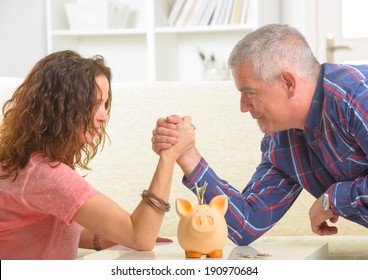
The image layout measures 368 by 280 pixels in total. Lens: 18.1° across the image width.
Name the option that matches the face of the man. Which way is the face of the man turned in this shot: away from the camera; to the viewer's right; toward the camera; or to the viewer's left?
to the viewer's left

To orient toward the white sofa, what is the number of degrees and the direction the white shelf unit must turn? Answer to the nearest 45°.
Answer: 0° — it already faces it

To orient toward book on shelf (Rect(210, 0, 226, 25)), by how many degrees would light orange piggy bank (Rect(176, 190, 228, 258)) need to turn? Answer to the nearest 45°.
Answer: approximately 180°

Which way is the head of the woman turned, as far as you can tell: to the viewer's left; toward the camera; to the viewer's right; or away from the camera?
to the viewer's right

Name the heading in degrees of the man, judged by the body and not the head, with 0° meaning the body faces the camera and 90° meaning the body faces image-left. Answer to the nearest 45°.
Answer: approximately 90°

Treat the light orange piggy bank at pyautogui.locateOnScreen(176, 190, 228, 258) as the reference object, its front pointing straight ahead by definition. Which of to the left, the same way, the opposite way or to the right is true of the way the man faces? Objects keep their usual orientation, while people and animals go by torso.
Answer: to the right

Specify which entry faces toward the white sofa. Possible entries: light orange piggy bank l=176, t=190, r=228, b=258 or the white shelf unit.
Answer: the white shelf unit

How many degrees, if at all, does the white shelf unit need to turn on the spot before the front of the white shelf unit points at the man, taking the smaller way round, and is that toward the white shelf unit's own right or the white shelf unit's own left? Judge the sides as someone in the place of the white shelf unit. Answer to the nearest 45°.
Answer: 0° — it already faces them

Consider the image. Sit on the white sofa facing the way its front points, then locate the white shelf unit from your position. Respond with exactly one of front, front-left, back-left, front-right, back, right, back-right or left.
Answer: back

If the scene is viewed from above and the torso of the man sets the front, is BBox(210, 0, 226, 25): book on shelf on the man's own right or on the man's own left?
on the man's own right

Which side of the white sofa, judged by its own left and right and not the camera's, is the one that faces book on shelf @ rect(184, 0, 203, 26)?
back

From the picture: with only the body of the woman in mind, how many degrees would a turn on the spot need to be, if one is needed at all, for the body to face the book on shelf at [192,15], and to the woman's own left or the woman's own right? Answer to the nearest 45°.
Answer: approximately 90° to the woman's own left

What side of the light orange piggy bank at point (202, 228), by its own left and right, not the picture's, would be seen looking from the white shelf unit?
back

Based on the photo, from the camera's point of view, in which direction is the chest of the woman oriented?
to the viewer's right
